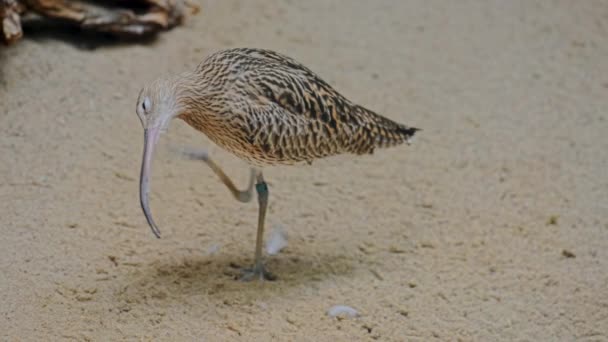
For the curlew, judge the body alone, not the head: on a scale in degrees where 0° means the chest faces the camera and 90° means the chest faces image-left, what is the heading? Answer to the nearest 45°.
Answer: approximately 90°

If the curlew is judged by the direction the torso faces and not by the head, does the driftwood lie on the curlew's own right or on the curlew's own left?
on the curlew's own right

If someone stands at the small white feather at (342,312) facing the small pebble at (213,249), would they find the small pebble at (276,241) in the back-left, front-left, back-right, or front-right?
front-right
